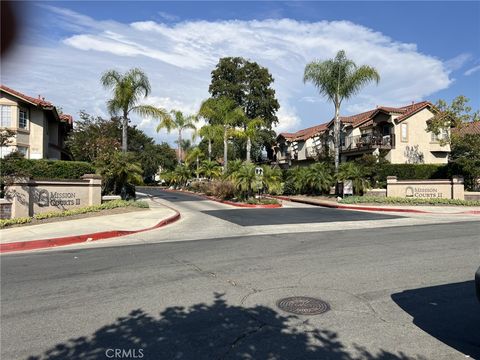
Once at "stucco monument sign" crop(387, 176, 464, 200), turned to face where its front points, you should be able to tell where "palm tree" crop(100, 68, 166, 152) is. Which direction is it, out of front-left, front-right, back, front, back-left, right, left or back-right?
front-right

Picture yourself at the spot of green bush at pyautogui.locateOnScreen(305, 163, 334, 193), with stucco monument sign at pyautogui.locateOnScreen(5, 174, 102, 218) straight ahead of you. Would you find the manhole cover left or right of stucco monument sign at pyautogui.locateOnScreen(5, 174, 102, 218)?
left

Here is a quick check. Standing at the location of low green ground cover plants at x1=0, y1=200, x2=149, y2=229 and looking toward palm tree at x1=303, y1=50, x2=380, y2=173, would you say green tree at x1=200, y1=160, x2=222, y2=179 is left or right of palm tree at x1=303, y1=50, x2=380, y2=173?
left

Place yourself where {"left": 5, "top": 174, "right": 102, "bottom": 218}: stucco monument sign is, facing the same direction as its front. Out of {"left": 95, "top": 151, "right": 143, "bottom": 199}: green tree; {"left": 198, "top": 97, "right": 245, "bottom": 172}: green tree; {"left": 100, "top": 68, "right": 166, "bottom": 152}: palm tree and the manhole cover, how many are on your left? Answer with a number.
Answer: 3

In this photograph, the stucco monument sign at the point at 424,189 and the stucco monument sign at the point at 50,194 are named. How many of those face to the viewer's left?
0

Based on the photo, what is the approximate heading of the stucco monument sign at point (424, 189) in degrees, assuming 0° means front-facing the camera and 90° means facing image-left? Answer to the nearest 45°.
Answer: approximately 0°

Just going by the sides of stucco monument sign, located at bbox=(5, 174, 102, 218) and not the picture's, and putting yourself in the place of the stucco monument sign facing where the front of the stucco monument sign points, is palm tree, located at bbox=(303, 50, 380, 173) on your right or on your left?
on your left

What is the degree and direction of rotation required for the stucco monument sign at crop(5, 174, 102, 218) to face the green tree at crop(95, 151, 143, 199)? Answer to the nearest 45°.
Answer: approximately 90° to its left

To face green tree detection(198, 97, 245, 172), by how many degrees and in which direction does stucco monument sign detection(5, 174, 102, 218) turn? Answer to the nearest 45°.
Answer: approximately 90° to its left

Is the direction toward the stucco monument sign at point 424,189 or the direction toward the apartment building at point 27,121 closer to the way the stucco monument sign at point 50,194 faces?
the stucco monument sign

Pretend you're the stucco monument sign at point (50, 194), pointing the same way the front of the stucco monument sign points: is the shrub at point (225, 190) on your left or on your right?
on your left

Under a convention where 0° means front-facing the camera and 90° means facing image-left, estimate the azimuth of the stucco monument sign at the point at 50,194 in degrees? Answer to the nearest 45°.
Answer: approximately 315°
